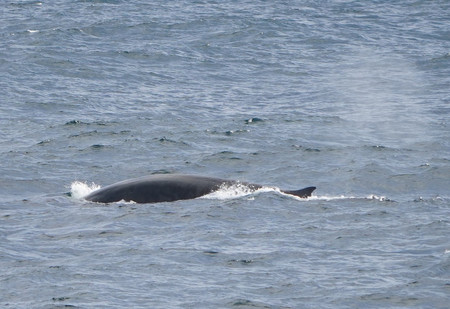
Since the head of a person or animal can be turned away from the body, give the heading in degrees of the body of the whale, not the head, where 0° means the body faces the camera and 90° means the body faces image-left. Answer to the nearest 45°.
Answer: approximately 90°
